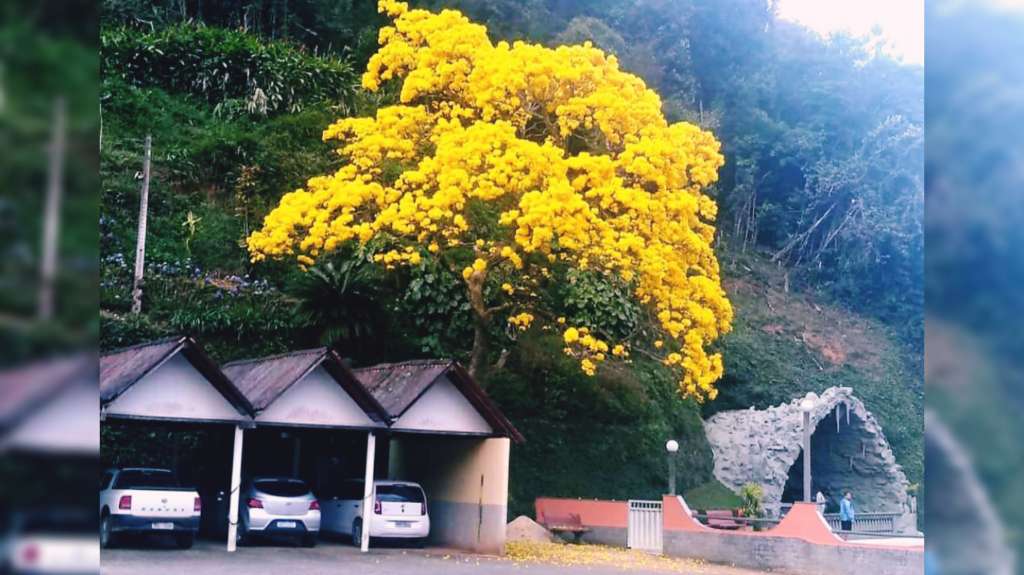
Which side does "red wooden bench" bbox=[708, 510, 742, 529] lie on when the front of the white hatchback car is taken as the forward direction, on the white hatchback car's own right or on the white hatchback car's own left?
on the white hatchback car's own right

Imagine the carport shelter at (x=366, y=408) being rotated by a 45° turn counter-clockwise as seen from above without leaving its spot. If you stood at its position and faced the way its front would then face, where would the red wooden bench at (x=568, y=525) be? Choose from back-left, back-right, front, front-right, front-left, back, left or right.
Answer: front-left

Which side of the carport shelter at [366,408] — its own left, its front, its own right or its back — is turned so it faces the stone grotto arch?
left

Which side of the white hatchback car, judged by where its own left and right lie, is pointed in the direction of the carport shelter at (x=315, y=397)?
left

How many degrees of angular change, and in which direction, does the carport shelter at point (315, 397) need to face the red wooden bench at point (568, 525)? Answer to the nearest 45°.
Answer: approximately 90° to its left

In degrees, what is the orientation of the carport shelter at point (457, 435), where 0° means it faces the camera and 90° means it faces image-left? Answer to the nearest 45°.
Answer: approximately 315°

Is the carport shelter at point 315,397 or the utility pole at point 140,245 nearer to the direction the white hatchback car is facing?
the utility pole

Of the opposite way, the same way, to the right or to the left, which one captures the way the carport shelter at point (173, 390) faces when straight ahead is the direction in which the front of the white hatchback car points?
the opposite way

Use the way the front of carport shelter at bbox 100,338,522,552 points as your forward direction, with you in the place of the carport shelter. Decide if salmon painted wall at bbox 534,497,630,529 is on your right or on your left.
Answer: on your left

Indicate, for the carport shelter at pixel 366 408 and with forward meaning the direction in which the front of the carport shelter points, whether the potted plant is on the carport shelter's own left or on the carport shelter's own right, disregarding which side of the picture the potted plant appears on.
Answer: on the carport shelter's own left

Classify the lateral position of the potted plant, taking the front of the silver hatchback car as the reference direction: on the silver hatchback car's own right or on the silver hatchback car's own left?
on the silver hatchback car's own right

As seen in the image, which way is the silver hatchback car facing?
away from the camera
